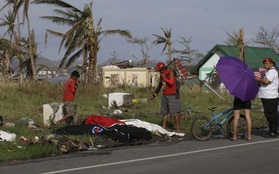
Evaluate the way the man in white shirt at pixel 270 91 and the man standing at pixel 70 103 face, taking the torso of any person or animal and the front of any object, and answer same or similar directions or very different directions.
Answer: very different directions

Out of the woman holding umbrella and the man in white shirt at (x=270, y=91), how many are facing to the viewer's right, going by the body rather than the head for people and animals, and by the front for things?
0

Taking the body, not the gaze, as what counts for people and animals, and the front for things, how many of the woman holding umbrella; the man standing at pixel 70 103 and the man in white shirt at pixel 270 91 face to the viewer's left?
1

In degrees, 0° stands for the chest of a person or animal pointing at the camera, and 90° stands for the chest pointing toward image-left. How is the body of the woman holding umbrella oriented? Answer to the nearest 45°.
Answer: approximately 180°

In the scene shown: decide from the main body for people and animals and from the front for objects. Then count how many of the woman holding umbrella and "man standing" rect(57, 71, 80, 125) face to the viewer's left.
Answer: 0

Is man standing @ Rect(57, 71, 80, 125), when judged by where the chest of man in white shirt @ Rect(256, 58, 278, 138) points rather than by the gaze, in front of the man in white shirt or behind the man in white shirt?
in front

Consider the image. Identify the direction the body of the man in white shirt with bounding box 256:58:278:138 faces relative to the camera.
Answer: to the viewer's left

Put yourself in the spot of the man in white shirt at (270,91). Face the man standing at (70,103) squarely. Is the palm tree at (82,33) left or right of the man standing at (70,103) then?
right
